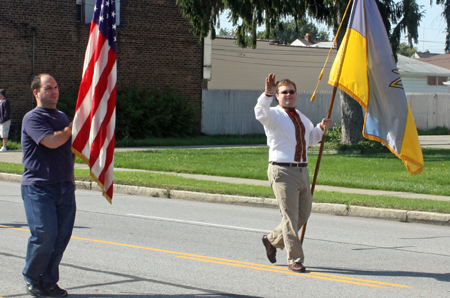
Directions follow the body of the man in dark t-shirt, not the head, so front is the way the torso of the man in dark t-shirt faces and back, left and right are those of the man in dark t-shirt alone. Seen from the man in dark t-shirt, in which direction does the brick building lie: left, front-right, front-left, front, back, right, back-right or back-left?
back-left

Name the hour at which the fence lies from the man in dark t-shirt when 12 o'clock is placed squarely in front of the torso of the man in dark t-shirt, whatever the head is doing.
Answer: The fence is roughly at 8 o'clock from the man in dark t-shirt.

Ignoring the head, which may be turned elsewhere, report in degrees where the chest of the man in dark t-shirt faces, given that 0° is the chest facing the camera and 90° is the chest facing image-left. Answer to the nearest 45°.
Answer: approximately 315°

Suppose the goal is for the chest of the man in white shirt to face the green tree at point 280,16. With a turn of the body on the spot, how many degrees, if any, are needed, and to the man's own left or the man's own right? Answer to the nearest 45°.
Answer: approximately 135° to the man's own left

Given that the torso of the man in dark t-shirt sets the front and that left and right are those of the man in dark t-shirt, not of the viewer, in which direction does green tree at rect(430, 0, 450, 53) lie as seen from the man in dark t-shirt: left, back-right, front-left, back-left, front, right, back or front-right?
left

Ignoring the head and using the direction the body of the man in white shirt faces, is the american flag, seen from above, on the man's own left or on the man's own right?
on the man's own right

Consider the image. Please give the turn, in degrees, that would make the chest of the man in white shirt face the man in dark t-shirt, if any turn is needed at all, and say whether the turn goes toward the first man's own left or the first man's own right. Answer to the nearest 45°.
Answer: approximately 90° to the first man's own right
